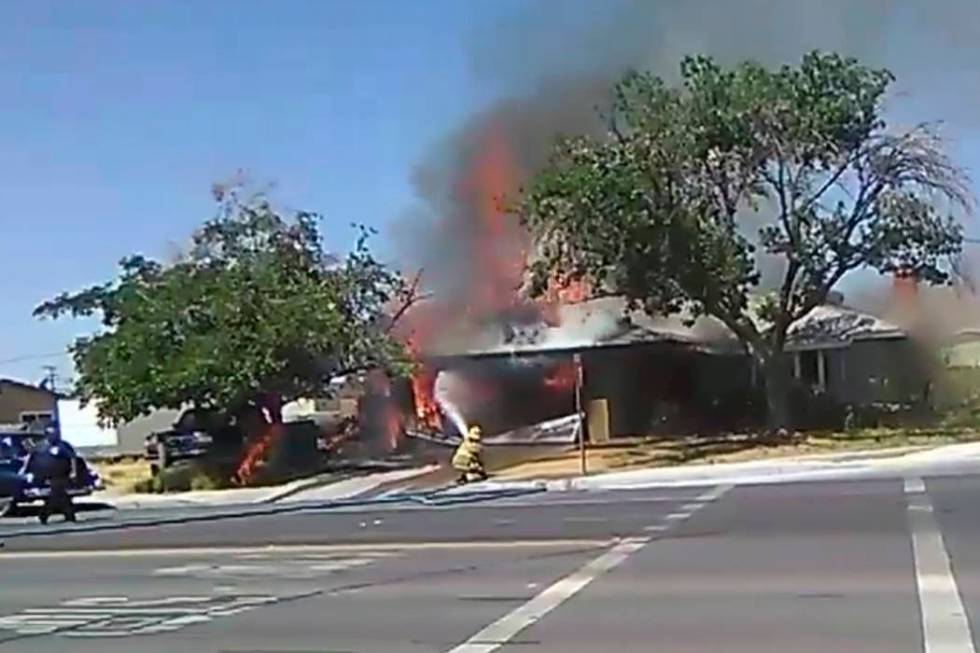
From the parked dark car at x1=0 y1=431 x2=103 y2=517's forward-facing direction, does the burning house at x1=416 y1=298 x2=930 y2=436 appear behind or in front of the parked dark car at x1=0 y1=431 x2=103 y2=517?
in front

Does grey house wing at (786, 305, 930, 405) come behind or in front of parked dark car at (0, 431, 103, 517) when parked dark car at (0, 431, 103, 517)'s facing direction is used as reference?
in front

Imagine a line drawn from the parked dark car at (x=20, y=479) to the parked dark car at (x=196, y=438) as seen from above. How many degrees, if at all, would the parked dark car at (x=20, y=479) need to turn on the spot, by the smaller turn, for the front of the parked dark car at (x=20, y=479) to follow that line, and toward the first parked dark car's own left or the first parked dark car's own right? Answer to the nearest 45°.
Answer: approximately 45° to the first parked dark car's own left

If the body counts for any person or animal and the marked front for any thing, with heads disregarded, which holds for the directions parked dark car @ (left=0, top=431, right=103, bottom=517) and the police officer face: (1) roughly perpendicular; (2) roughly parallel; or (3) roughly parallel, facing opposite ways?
roughly perpendicular

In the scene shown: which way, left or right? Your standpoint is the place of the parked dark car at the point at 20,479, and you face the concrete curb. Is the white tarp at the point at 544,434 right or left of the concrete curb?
left
